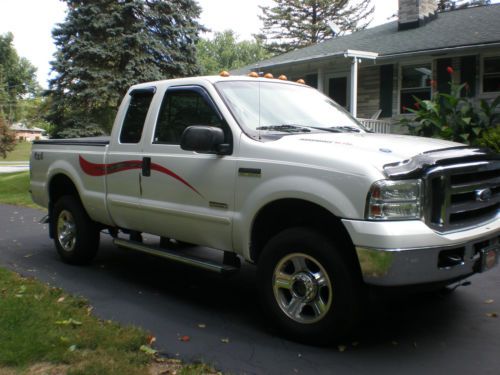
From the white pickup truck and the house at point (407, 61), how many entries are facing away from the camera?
0

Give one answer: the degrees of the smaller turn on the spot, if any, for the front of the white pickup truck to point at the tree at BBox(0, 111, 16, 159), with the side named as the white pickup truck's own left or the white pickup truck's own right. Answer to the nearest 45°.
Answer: approximately 180°

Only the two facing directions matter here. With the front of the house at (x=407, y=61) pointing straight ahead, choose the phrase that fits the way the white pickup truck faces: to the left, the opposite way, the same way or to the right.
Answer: to the left

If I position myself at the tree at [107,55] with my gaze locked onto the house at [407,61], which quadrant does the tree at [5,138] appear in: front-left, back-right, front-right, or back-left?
back-left

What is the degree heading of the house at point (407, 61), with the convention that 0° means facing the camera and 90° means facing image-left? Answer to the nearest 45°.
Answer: approximately 45°

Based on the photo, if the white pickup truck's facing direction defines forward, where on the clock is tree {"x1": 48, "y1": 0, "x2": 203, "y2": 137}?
The tree is roughly at 7 o'clock from the white pickup truck.

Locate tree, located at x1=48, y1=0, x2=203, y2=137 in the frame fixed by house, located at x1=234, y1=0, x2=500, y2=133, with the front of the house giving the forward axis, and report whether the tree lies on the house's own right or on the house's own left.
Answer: on the house's own right

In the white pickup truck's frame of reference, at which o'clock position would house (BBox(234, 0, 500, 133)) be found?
The house is roughly at 8 o'clock from the white pickup truck.

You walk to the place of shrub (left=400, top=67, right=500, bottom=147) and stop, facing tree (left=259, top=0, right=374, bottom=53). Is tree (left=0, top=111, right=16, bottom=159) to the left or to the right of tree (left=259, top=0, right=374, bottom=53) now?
left

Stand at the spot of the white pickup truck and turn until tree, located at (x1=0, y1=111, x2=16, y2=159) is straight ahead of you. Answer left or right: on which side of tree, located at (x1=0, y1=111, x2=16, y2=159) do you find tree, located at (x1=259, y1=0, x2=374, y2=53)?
right

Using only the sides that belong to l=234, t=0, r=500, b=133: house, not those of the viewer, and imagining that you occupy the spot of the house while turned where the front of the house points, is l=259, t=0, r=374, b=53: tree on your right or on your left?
on your right
